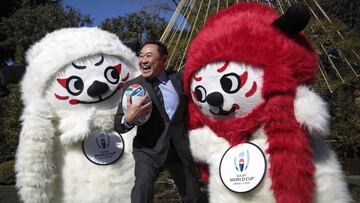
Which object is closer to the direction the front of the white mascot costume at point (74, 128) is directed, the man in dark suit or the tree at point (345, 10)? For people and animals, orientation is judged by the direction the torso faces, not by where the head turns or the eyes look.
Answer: the man in dark suit

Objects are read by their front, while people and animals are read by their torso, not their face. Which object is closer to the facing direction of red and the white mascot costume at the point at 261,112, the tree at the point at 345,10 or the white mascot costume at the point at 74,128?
the white mascot costume

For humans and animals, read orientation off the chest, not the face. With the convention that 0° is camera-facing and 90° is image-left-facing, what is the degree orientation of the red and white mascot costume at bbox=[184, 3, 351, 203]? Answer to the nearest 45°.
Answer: approximately 45°

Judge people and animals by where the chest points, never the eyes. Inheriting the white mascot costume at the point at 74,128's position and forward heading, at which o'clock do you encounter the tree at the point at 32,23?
The tree is roughly at 7 o'clock from the white mascot costume.

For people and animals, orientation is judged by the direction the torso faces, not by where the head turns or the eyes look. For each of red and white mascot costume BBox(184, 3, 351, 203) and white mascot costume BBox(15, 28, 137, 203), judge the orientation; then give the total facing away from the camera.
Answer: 0

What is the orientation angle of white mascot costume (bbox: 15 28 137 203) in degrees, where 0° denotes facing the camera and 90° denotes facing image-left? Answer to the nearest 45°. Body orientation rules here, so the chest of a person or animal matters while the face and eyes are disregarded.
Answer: approximately 315°

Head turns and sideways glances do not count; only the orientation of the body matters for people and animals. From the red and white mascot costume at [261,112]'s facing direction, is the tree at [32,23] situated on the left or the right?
on its right

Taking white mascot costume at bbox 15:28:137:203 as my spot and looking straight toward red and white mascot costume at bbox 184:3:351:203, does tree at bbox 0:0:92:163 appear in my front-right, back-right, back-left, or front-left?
back-left

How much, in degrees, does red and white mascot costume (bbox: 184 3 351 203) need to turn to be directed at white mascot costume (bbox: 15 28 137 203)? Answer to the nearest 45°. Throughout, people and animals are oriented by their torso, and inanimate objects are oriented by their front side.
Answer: approximately 45° to its right
